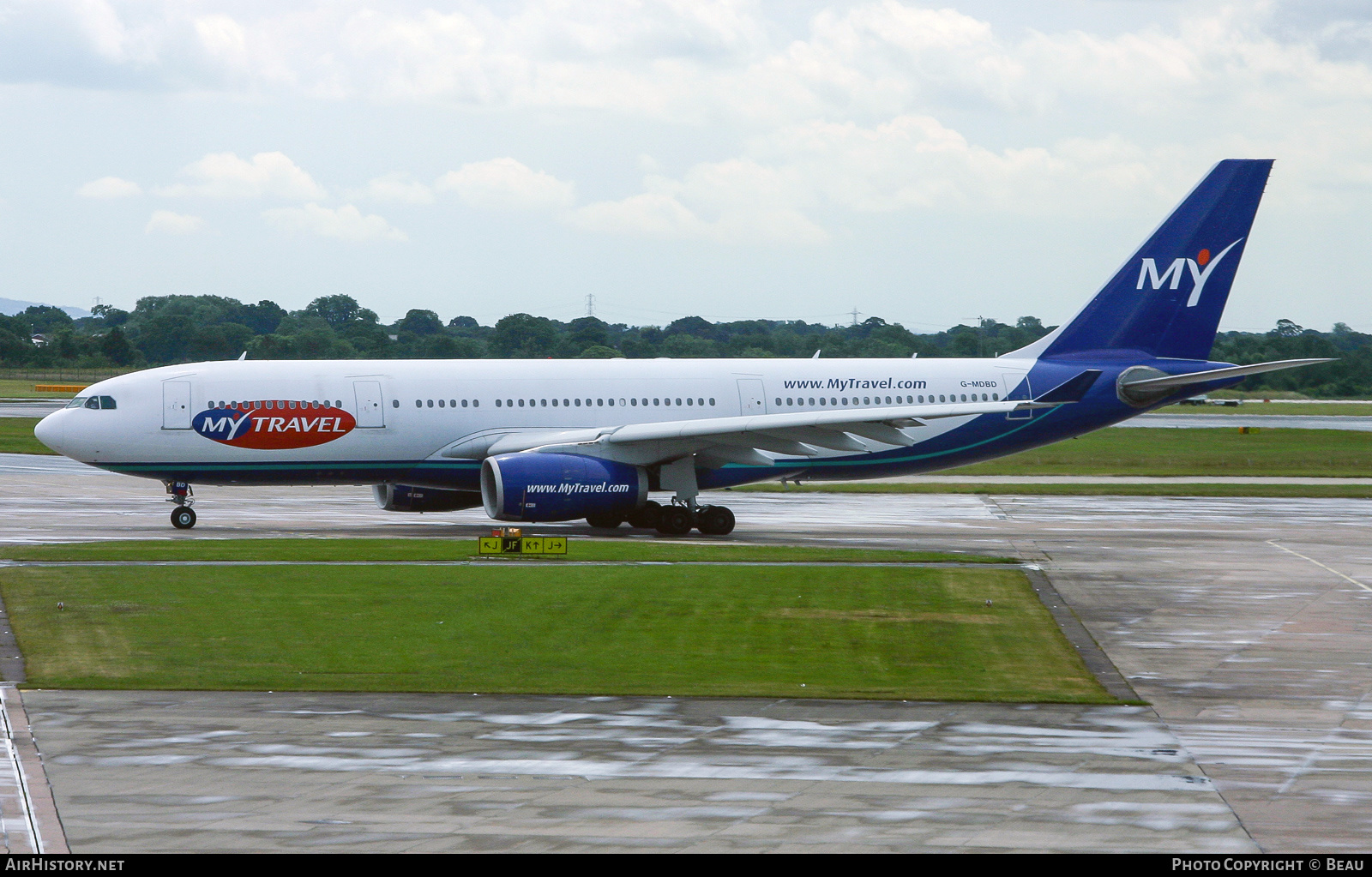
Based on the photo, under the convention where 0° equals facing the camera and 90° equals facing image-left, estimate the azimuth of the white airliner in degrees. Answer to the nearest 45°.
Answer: approximately 90°
